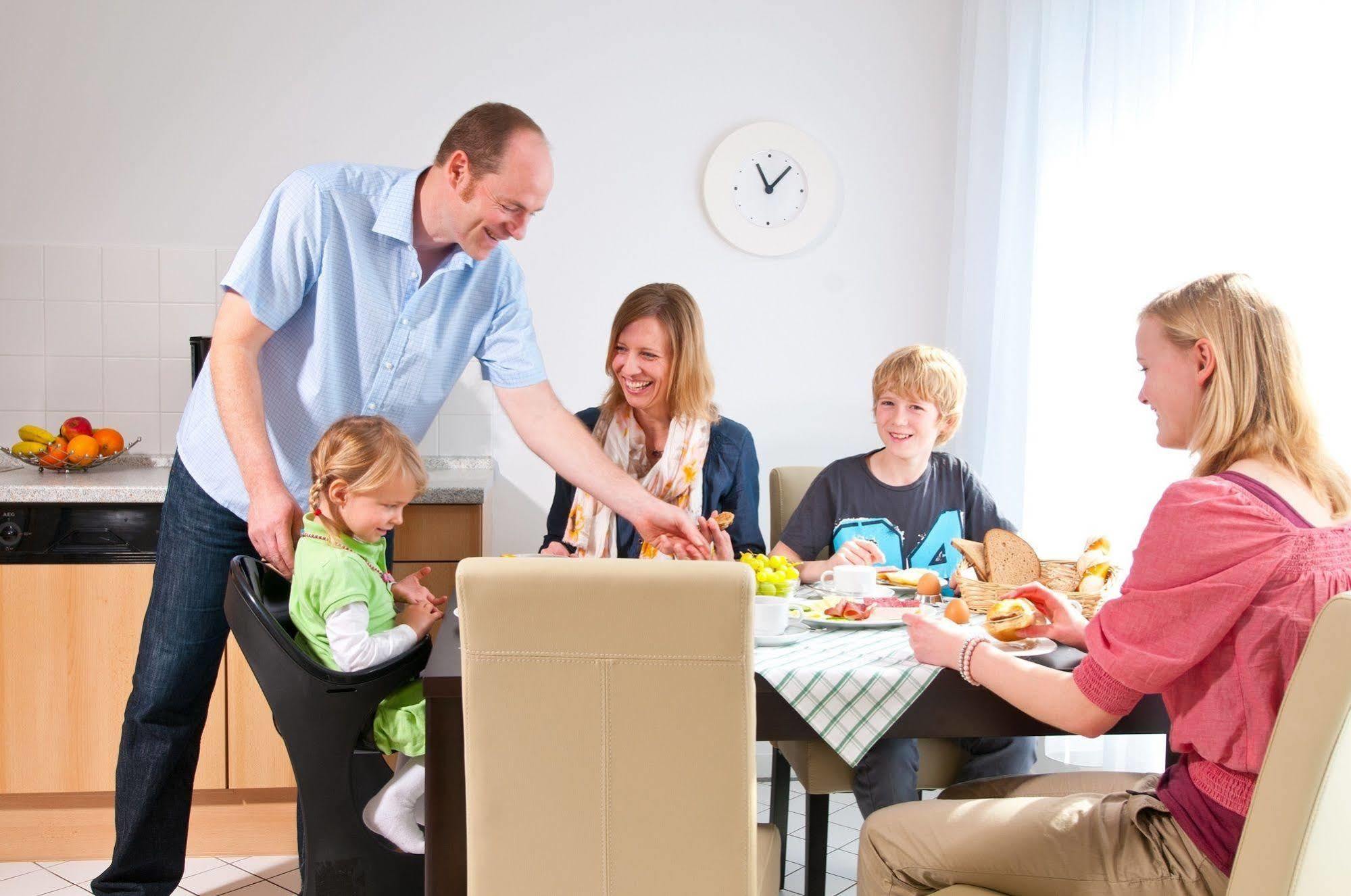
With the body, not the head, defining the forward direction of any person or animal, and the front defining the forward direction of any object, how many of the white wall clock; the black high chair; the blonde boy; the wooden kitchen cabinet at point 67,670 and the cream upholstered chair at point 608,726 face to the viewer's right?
1

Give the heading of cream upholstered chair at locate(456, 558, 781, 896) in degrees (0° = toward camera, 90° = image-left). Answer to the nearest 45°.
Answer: approximately 180°

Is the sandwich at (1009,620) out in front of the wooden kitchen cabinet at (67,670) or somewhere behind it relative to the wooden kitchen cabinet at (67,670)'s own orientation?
in front

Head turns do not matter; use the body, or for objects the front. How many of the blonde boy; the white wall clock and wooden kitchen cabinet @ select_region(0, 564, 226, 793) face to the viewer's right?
0

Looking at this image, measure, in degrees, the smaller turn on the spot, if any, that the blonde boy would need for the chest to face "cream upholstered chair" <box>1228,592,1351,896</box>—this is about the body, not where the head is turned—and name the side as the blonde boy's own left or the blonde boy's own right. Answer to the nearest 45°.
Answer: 0° — they already face it

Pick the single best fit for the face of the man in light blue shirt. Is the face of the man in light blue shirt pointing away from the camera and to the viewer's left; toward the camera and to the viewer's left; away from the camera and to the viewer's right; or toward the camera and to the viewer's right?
toward the camera and to the viewer's right

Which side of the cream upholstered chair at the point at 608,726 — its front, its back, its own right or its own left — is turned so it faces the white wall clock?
front

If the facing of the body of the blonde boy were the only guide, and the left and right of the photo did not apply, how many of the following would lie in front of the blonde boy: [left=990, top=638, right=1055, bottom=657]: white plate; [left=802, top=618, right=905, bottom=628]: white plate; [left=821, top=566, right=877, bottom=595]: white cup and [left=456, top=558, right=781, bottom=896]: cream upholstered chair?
4

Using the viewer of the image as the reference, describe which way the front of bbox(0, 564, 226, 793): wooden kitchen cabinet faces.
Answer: facing the viewer

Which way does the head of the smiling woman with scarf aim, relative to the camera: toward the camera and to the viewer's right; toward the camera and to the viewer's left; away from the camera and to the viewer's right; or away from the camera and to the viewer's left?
toward the camera and to the viewer's left

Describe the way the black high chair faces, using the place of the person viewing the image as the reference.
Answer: facing to the right of the viewer

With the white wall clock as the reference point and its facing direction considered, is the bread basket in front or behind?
in front

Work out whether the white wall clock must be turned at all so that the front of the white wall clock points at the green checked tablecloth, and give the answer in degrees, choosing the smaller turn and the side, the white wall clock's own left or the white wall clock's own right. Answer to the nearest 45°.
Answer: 0° — it already faces it

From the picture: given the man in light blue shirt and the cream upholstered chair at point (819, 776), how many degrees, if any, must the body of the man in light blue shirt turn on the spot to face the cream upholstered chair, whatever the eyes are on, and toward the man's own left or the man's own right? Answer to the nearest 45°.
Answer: approximately 45° to the man's own left

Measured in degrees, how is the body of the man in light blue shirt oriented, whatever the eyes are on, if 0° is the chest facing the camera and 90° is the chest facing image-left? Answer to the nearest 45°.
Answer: approximately 315°

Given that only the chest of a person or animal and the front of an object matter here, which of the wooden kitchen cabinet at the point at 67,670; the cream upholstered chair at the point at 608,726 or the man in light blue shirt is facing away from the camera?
the cream upholstered chair

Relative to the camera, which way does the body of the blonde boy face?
toward the camera

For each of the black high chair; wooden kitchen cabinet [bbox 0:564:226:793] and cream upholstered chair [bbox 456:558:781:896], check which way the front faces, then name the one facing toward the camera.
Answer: the wooden kitchen cabinet
